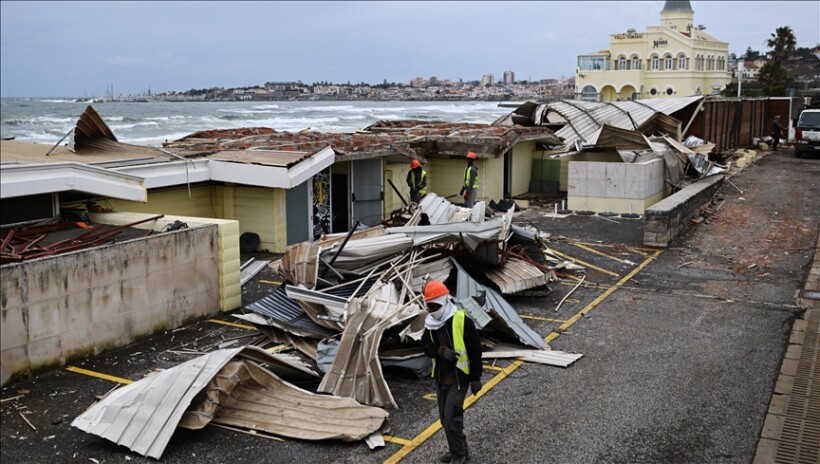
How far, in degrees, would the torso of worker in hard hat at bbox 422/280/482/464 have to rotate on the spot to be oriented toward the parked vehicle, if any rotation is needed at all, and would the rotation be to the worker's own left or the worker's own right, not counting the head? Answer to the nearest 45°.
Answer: approximately 180°

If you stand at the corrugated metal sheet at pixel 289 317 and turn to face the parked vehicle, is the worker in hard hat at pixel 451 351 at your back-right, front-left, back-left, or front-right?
back-right

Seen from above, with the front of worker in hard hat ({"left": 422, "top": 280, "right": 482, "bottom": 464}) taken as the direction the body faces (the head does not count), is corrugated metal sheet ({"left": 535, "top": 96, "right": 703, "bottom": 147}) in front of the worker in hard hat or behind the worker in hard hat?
behind

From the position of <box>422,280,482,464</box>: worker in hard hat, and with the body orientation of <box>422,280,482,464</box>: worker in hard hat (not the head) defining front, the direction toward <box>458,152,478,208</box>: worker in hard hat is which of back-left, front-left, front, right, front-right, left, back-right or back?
back-right

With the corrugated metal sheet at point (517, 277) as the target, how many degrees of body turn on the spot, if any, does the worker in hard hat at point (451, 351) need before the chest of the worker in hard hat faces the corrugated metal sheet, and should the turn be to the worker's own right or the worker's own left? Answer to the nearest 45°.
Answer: approximately 135° to the worker's own right

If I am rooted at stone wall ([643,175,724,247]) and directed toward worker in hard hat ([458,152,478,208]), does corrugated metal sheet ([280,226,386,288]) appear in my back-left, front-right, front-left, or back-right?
front-left

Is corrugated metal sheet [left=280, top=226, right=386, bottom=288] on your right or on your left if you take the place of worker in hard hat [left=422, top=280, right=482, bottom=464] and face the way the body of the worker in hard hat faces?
on your right

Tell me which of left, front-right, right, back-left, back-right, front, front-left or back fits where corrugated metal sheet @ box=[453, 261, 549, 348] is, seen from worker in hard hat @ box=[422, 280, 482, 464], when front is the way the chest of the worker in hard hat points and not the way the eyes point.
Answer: back-right

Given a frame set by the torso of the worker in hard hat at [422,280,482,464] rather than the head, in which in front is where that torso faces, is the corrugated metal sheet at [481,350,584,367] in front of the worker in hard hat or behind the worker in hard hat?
behind

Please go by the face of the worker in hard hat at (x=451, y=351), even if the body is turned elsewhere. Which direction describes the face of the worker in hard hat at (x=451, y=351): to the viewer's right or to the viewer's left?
to the viewer's left

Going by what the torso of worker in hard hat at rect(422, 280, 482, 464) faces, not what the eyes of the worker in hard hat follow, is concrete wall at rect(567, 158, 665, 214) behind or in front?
behind

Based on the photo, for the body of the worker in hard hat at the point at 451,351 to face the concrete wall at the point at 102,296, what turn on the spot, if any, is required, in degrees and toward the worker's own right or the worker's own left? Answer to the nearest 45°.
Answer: approximately 90° to the worker's own right

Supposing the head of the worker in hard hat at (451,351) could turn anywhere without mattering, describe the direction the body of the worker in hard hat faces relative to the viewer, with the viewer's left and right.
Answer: facing the viewer and to the left of the viewer
